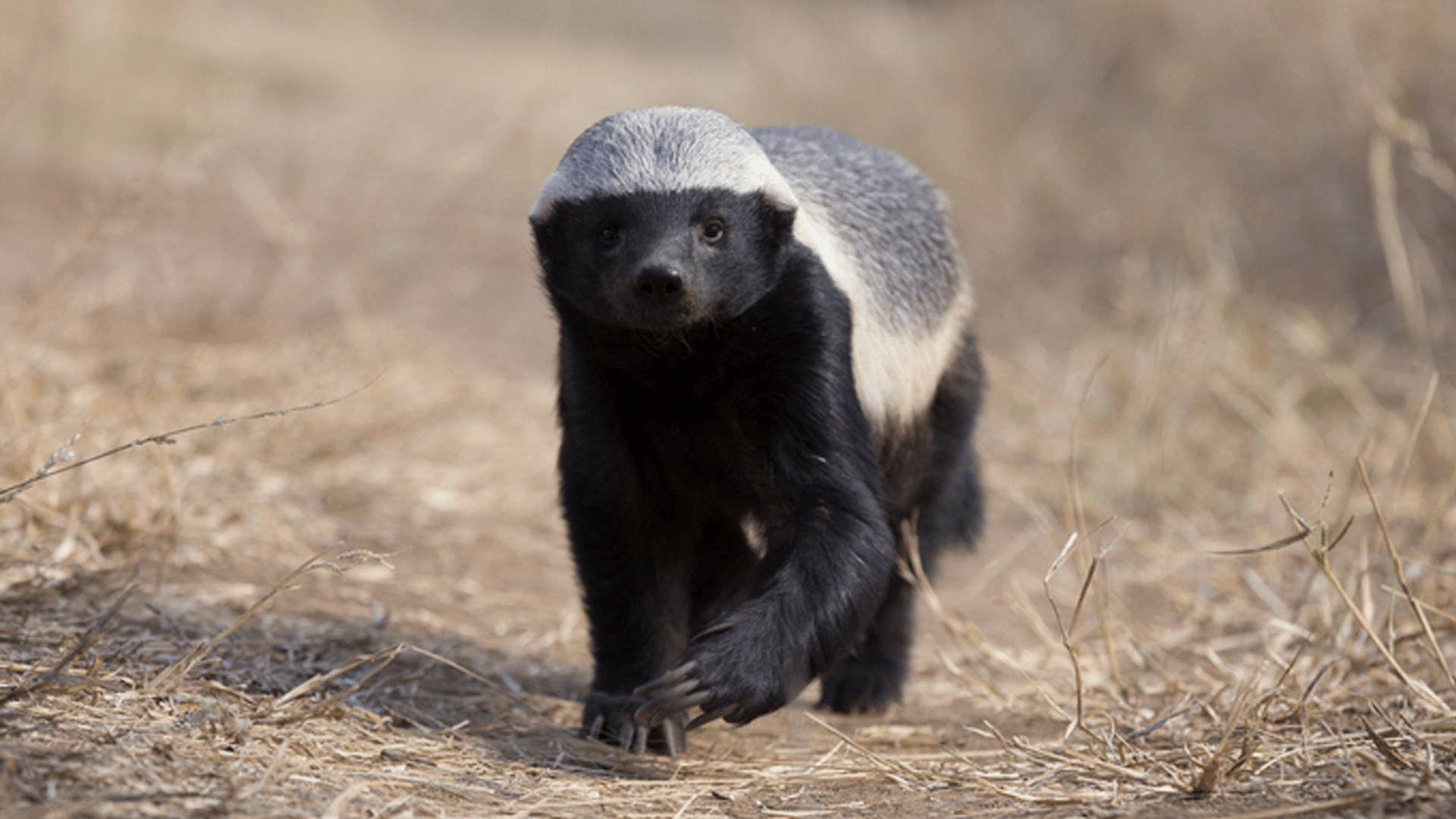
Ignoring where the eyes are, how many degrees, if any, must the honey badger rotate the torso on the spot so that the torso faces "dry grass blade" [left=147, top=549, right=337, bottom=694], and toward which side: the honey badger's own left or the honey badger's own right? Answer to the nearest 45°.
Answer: approximately 90° to the honey badger's own right

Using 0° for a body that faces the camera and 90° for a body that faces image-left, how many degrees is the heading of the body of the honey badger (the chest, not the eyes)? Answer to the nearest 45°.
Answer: approximately 45°
